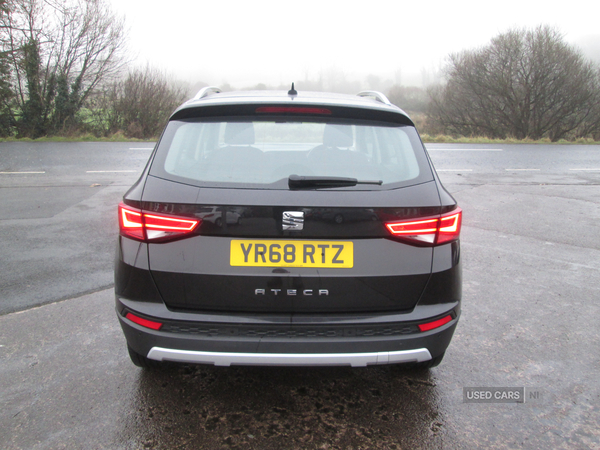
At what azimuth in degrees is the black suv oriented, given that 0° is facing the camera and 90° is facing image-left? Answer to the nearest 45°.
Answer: approximately 180°

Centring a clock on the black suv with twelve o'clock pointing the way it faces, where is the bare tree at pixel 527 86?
The bare tree is roughly at 1 o'clock from the black suv.

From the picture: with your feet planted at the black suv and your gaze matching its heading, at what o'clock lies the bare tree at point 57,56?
The bare tree is roughly at 11 o'clock from the black suv.

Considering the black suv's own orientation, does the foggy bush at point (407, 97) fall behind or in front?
in front
